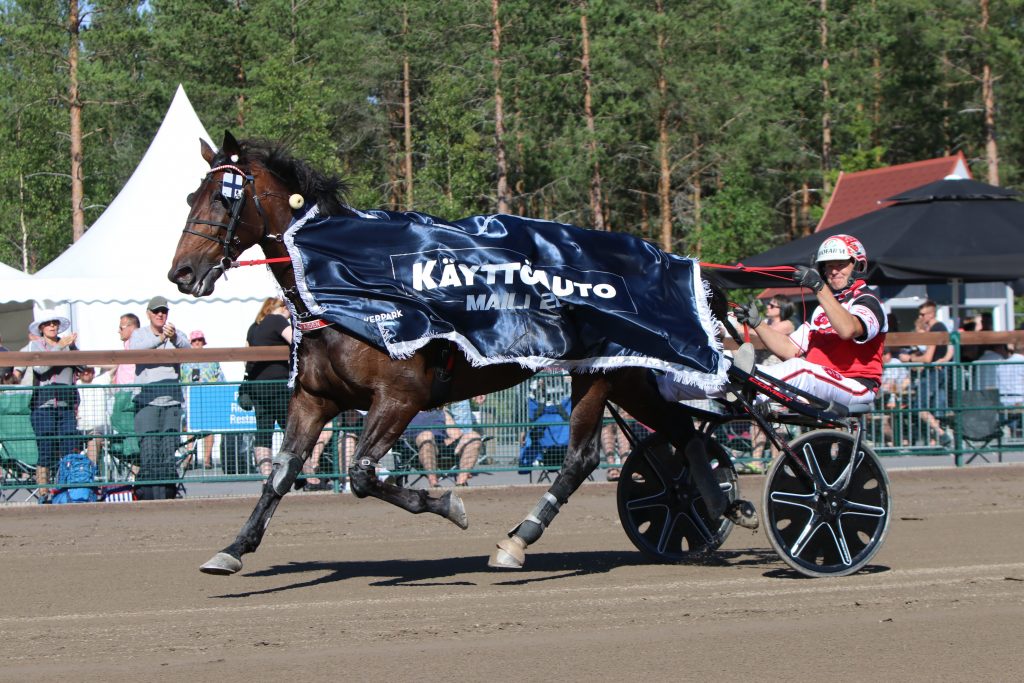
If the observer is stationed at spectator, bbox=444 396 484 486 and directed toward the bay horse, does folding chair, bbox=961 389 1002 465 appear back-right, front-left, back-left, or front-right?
back-left

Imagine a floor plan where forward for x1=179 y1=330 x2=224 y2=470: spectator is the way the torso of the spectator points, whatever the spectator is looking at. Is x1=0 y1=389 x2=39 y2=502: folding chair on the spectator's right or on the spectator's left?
on the spectator's right

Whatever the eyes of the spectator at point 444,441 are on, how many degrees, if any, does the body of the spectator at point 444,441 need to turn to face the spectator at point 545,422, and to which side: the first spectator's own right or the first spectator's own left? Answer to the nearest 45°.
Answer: approximately 90° to the first spectator's own left

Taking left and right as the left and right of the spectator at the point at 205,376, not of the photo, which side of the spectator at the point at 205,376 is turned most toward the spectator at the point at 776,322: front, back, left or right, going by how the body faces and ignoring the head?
left

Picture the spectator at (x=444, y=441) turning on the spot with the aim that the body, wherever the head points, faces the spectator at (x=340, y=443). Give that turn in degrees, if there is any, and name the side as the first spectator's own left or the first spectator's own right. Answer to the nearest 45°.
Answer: approximately 90° to the first spectator's own right

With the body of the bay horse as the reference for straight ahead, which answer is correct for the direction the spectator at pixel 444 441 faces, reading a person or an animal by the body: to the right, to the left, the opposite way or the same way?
to the left

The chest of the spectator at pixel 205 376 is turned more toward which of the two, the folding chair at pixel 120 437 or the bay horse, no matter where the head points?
the bay horse

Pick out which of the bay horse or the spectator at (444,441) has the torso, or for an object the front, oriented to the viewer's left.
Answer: the bay horse

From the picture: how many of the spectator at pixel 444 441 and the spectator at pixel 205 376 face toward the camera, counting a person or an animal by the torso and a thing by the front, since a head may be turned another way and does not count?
2

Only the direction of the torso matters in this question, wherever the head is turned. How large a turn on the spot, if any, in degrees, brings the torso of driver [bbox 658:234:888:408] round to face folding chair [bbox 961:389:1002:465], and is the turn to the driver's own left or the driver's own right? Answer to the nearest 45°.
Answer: approximately 135° to the driver's own right

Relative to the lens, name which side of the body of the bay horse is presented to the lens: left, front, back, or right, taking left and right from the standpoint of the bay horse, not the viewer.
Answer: left

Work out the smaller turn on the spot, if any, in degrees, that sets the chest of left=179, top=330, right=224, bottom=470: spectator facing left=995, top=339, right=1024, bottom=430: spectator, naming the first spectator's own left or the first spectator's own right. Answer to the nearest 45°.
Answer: approximately 90° to the first spectator's own left

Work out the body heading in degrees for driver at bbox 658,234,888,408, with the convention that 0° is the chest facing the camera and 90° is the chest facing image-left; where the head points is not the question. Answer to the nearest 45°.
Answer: approximately 45°

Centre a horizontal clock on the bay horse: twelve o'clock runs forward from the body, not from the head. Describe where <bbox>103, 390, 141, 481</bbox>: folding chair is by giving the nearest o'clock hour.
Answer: The folding chair is roughly at 2 o'clock from the bay horse.
